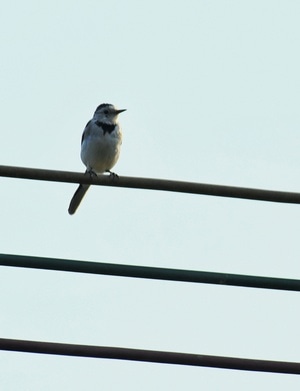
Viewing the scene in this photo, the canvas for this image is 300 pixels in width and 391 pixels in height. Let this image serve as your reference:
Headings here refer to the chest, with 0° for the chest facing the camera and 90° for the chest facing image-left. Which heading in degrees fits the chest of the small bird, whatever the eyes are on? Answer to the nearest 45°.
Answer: approximately 315°
